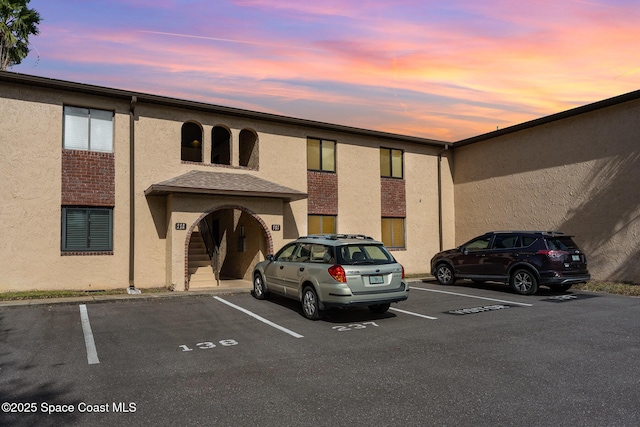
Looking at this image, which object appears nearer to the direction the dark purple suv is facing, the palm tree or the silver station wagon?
the palm tree

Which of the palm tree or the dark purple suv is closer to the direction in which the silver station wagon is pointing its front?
the palm tree

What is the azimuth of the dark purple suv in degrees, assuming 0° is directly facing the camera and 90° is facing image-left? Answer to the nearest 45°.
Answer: approximately 135°

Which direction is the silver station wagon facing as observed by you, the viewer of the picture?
facing away from the viewer and to the left of the viewer

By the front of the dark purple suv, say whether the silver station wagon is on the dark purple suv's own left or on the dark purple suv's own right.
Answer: on the dark purple suv's own left

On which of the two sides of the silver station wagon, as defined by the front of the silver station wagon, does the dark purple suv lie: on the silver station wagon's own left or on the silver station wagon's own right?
on the silver station wagon's own right
